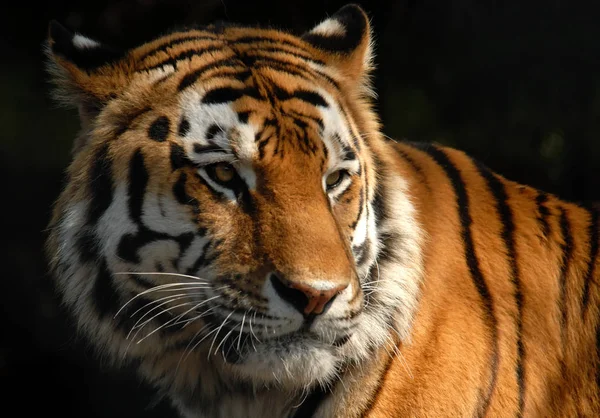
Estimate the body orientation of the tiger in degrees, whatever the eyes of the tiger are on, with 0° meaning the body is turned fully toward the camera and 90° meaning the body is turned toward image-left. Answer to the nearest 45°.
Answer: approximately 45°
